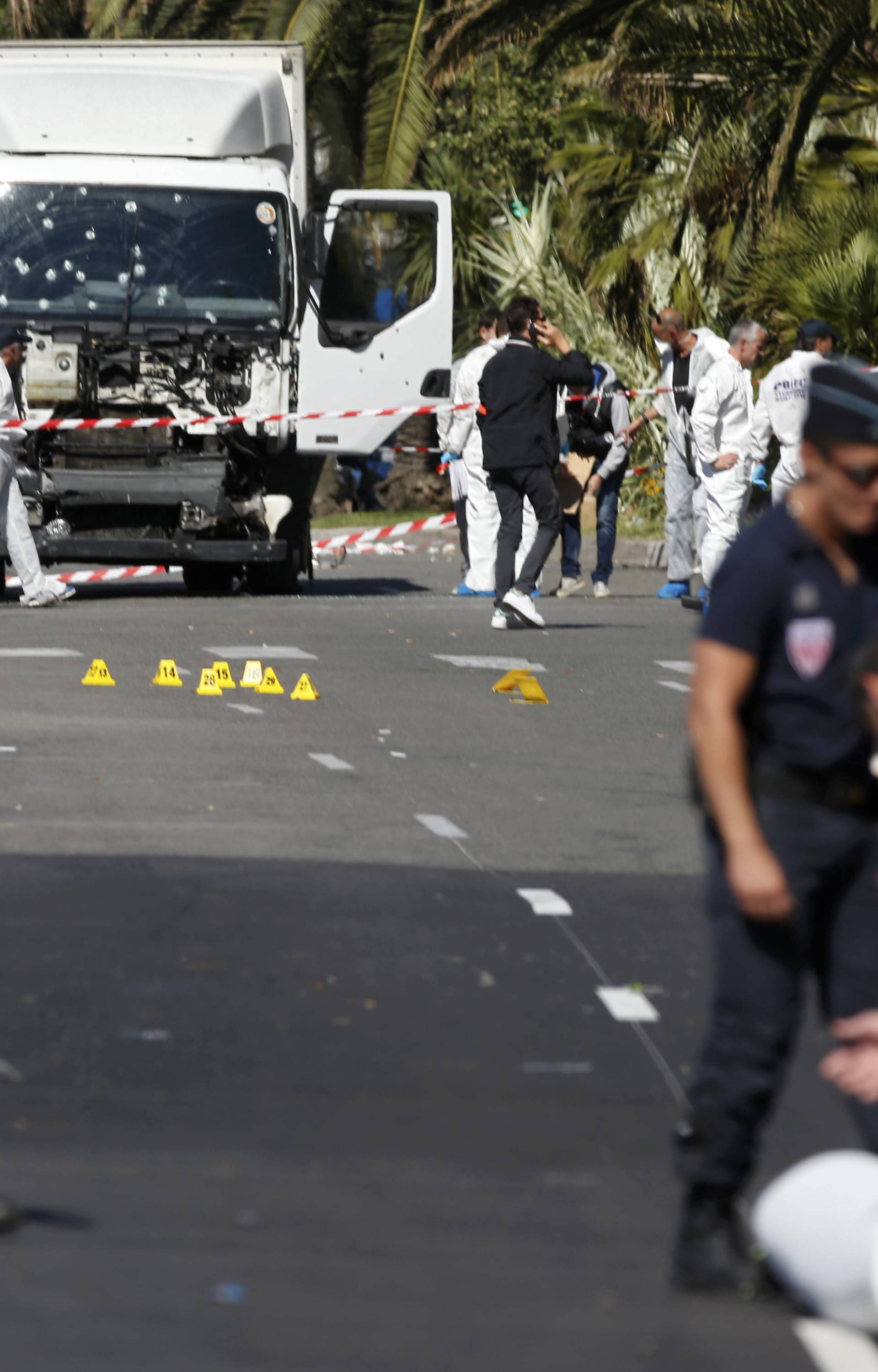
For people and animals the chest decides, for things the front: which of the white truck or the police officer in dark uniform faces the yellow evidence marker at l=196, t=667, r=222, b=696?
the white truck

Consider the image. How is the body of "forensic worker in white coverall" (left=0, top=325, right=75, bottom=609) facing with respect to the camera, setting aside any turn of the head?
to the viewer's right

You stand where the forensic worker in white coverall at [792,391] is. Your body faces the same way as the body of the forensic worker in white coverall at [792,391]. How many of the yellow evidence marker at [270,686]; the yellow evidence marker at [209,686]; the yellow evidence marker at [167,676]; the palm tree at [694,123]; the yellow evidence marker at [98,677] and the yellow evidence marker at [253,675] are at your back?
5

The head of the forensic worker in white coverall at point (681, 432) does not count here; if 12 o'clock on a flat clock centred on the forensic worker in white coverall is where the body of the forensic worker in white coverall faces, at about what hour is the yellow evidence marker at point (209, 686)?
The yellow evidence marker is roughly at 11 o'clock from the forensic worker in white coverall.

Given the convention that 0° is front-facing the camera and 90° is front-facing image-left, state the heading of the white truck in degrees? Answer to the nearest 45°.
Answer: approximately 0°

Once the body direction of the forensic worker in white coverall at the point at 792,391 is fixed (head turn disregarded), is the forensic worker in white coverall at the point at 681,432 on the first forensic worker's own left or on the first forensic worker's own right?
on the first forensic worker's own left

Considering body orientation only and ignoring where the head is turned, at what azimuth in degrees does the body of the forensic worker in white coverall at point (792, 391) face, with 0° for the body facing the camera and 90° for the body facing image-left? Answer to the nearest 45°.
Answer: approximately 225°

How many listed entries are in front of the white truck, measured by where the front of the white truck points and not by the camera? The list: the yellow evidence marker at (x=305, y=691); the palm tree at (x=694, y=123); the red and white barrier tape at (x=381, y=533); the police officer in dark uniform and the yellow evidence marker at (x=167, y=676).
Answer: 3

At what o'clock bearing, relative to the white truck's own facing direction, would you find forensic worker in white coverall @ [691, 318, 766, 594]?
The forensic worker in white coverall is roughly at 10 o'clock from the white truck.

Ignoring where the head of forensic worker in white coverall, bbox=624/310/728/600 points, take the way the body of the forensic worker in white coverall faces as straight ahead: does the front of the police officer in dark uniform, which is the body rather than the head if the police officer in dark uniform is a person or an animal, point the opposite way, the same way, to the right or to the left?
to the left
